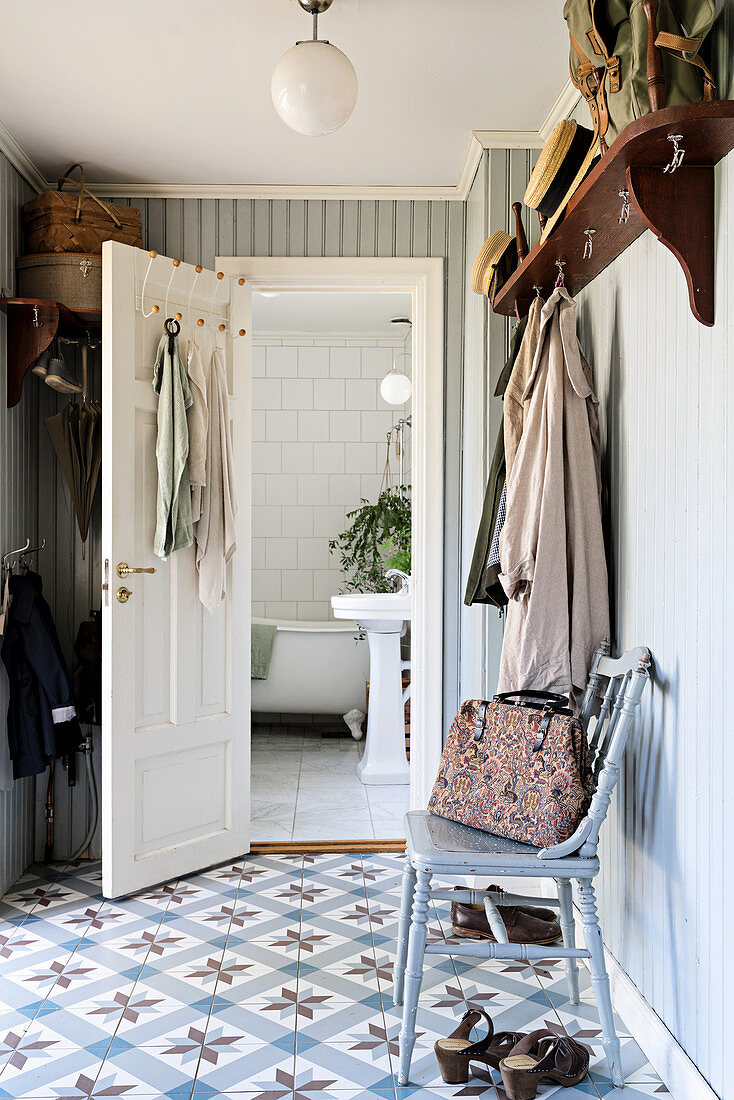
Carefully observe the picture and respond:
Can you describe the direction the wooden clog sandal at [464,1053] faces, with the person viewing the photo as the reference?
facing away from the viewer and to the right of the viewer

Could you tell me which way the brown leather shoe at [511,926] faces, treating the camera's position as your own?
facing to the right of the viewer

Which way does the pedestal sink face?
to the viewer's left

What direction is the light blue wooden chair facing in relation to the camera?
to the viewer's left

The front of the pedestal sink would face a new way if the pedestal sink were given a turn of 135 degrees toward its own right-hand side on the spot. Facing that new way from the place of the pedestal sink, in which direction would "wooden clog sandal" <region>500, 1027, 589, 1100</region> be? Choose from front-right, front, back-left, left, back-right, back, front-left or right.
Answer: back-right

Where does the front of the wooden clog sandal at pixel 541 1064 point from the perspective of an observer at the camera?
facing away from the viewer and to the right of the viewer

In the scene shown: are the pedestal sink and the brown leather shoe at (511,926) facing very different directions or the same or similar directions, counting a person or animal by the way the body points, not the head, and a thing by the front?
very different directions

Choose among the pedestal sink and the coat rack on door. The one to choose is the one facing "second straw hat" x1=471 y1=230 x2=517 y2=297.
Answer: the coat rack on door

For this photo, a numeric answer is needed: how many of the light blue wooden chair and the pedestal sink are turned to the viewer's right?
0
